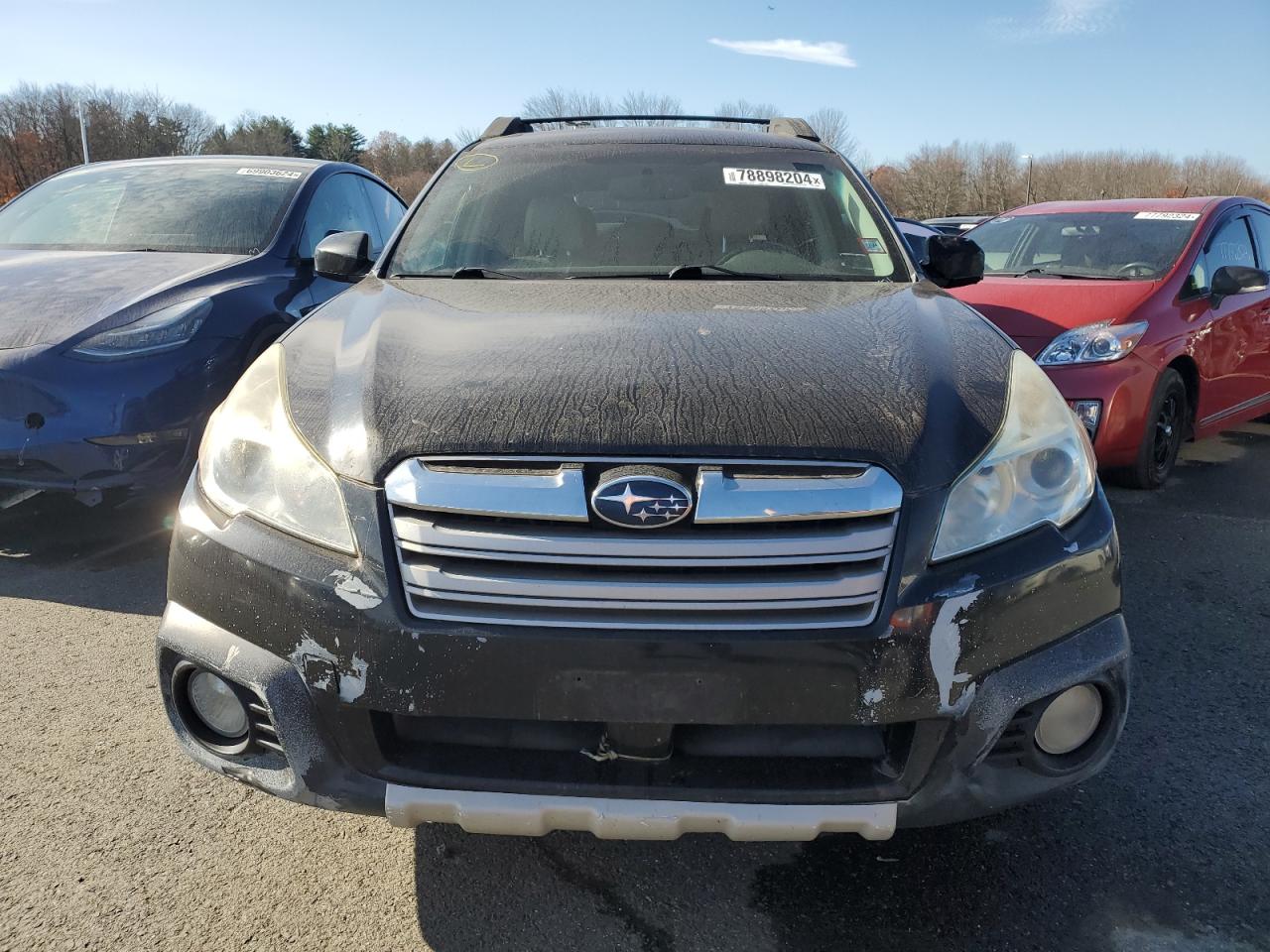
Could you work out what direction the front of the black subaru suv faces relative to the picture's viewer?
facing the viewer

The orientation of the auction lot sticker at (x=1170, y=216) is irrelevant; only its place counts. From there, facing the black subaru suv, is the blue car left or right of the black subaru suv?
right

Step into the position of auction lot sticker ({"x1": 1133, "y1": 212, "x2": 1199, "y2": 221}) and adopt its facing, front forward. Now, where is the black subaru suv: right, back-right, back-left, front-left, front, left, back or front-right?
front

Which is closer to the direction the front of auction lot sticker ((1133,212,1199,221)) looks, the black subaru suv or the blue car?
the black subaru suv

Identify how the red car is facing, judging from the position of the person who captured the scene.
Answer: facing the viewer and to the left of the viewer

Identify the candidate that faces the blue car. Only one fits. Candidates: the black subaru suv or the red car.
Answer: the red car

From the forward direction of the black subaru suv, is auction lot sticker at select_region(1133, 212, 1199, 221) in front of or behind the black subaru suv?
behind

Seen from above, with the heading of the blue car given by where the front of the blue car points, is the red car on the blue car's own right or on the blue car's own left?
on the blue car's own left
